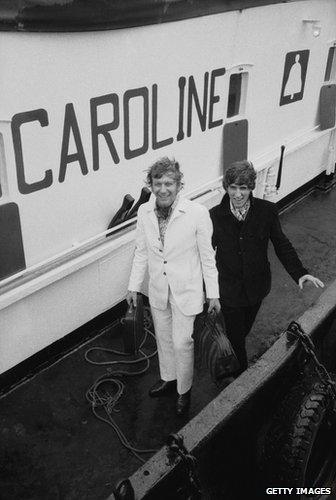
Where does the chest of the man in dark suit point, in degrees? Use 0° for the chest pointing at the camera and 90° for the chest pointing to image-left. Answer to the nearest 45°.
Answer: approximately 0°

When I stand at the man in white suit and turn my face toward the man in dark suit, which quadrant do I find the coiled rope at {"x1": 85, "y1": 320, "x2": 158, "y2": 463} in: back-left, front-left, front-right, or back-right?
back-left
